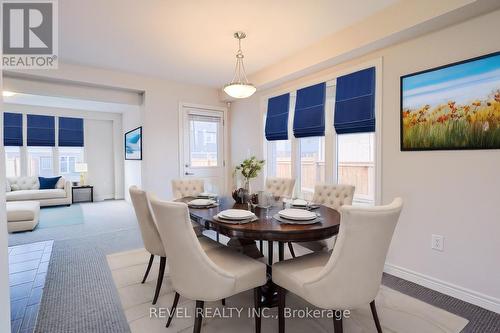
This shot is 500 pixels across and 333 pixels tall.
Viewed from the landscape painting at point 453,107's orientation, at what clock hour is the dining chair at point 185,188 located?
The dining chair is roughly at 1 o'clock from the landscape painting.

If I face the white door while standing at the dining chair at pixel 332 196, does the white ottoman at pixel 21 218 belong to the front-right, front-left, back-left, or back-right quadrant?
front-left

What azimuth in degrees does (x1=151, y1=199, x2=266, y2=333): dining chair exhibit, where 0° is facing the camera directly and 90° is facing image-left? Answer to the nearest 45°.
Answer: approximately 225°

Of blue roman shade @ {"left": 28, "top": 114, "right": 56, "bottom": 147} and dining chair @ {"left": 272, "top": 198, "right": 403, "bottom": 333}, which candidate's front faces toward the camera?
the blue roman shade

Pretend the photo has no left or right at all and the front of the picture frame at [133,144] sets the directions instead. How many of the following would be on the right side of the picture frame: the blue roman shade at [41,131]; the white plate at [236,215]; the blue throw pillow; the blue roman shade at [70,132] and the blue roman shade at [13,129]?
4

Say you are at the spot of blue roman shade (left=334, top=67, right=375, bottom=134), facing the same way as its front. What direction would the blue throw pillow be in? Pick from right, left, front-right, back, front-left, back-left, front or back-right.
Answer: front-right

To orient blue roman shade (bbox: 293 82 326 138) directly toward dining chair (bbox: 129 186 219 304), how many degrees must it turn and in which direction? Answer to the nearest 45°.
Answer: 0° — it already faces it

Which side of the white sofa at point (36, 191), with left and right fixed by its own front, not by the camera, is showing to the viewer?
front

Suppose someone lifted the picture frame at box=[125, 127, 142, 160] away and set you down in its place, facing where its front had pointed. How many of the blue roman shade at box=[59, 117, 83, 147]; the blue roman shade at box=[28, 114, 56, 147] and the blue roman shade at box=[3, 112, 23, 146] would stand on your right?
3

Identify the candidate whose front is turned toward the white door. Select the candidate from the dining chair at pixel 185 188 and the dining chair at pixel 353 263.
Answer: the dining chair at pixel 353 263

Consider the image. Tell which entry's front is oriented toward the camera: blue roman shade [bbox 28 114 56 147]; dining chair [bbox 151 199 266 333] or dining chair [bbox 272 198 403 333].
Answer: the blue roman shade

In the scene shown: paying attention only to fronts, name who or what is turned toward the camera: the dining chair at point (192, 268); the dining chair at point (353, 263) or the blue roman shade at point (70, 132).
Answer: the blue roman shade

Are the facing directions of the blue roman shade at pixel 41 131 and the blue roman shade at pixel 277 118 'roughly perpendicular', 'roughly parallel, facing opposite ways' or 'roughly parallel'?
roughly perpendicular

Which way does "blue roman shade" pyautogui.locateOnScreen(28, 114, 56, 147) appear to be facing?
toward the camera

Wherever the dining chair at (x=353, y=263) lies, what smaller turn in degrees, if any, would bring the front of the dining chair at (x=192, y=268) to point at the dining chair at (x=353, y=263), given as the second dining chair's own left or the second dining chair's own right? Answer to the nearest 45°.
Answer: approximately 45° to the second dining chair's own right

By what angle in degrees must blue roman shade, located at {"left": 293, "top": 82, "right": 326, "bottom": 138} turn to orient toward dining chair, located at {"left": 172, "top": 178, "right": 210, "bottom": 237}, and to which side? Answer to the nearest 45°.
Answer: approximately 45° to its right

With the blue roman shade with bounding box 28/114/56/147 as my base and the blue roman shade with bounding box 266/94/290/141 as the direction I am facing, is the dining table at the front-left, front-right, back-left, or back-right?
front-right

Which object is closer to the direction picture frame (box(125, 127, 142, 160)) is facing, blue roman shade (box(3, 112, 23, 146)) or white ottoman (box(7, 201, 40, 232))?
the white ottoman

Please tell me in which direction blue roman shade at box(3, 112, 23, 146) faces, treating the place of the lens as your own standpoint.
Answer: facing the viewer

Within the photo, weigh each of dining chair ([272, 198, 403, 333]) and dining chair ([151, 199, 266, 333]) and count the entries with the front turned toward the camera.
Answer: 0

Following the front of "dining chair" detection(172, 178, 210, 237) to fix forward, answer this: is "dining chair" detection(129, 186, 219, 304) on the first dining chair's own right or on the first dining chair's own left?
on the first dining chair's own right

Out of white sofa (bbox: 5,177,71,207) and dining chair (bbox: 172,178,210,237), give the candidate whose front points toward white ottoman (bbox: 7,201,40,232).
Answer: white sofa (bbox: 5,177,71,207)
